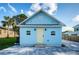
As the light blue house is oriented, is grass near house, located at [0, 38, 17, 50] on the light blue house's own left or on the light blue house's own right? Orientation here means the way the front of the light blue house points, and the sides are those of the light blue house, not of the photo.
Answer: on the light blue house's own right

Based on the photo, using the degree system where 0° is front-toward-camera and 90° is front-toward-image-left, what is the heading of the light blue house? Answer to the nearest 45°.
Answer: approximately 0°

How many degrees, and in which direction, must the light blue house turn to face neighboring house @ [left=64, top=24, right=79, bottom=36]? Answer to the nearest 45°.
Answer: approximately 90° to its left

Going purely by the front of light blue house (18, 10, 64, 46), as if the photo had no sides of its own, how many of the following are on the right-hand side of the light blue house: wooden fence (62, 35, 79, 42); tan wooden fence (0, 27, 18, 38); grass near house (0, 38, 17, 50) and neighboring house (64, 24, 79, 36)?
2

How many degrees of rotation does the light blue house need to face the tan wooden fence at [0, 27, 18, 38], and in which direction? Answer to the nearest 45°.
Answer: approximately 90° to its right

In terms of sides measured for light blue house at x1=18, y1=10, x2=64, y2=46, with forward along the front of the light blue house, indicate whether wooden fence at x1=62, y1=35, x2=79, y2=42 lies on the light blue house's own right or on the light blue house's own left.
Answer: on the light blue house's own left

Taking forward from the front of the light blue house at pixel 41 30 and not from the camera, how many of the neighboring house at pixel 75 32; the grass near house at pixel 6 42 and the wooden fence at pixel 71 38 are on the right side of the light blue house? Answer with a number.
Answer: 1
